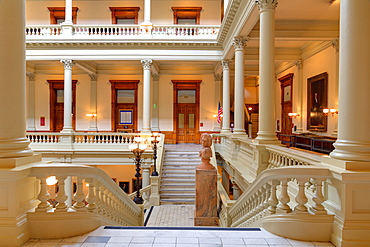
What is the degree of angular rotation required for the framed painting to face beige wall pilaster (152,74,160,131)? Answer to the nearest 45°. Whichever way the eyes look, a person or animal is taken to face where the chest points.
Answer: approximately 45° to its right

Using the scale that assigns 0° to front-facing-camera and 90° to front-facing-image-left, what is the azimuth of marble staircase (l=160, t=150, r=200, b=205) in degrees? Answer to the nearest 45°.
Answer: approximately 0°

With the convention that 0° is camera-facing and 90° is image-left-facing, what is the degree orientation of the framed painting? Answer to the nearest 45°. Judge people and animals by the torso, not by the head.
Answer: approximately 45°

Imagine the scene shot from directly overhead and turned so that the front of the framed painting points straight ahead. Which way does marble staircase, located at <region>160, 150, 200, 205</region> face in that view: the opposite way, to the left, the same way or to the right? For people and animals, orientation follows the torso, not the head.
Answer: to the left

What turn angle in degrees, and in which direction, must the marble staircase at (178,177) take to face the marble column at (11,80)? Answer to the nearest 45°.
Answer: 0° — it already faces it

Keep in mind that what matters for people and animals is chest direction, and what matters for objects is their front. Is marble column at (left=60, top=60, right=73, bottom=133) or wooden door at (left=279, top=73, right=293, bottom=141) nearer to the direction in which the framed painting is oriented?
the marble column

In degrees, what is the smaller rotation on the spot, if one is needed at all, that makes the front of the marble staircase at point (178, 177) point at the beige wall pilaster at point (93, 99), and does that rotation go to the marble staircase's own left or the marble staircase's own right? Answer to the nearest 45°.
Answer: approximately 135° to the marble staircase's own right

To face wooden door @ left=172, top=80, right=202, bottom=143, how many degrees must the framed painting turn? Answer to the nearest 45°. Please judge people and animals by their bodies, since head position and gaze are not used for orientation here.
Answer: approximately 45° to its right

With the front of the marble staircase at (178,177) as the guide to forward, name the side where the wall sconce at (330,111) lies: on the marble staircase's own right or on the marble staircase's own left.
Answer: on the marble staircase's own left
